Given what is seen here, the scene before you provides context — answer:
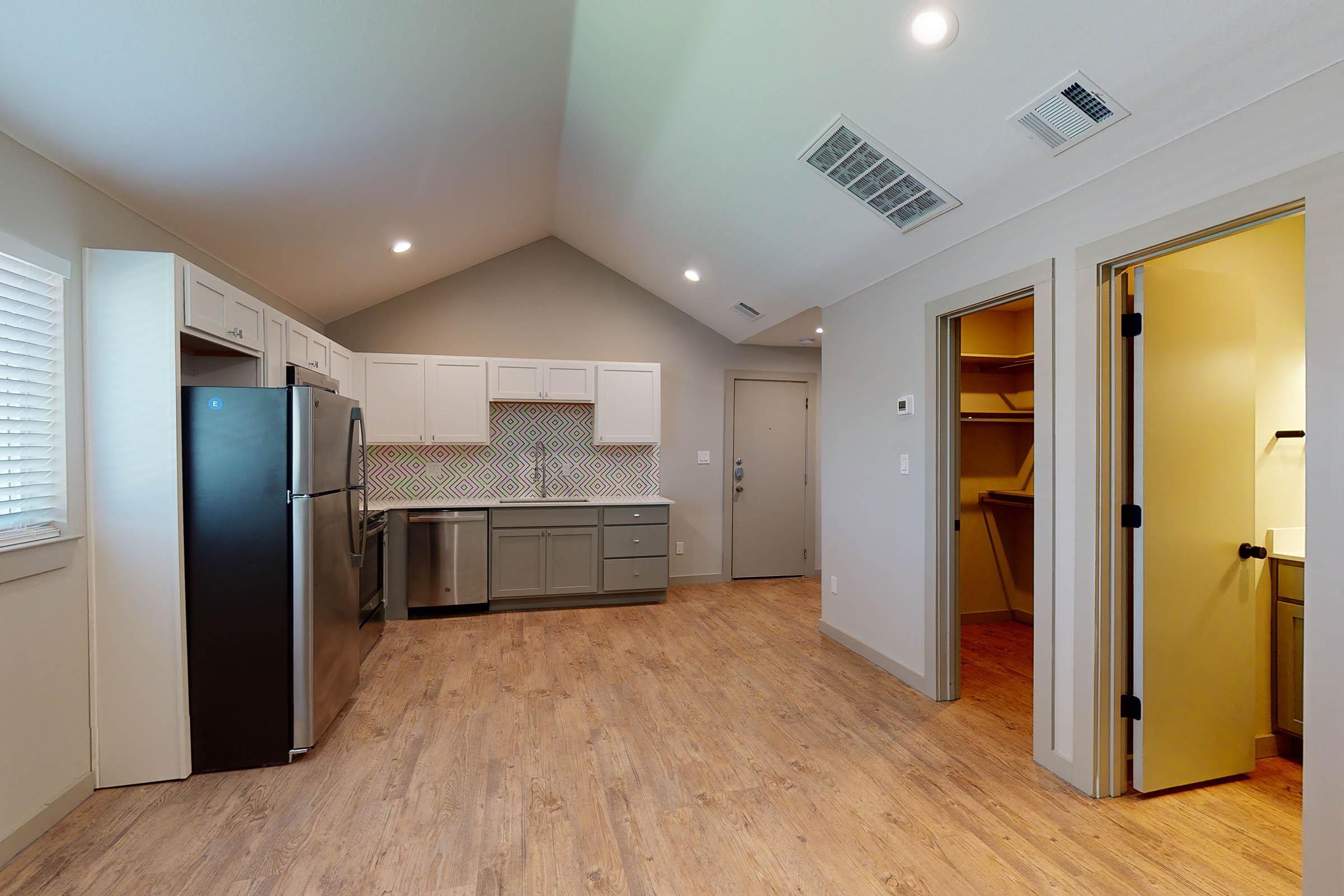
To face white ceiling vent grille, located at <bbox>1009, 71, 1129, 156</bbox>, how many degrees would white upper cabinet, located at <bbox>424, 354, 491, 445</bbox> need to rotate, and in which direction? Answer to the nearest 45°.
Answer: approximately 45° to its left

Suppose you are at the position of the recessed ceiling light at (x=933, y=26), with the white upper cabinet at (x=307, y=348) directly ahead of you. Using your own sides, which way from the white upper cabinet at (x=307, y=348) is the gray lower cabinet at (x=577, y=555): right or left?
right

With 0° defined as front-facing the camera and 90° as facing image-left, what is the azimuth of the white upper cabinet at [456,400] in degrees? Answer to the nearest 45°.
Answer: approximately 0°

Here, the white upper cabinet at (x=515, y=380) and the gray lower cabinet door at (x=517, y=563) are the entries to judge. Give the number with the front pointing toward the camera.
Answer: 2
